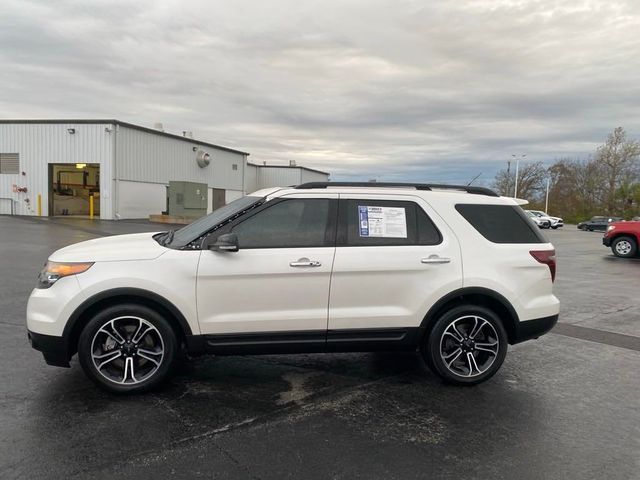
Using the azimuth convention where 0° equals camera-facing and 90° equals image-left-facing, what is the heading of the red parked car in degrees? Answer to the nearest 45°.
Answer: approximately 90°

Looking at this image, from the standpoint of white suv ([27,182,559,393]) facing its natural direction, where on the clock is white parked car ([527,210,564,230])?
The white parked car is roughly at 4 o'clock from the white suv.

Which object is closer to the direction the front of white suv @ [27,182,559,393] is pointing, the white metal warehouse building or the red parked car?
the white metal warehouse building

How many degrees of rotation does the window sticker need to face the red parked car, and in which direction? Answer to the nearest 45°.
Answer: approximately 135° to its left

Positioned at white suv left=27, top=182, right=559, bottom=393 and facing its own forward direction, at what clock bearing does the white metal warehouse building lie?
The white metal warehouse building is roughly at 2 o'clock from the white suv.

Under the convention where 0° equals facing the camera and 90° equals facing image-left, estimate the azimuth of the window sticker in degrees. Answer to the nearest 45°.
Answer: approximately 0°

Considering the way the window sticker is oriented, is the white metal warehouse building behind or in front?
behind

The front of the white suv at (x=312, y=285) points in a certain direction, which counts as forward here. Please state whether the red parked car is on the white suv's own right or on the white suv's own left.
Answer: on the white suv's own right

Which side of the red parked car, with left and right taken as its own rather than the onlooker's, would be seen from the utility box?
front

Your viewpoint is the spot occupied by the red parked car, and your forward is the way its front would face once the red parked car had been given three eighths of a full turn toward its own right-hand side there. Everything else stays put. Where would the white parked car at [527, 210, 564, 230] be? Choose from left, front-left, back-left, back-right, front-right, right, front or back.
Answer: front-left

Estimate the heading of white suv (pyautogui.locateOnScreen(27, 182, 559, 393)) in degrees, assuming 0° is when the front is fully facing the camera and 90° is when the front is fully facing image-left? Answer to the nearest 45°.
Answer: approximately 90°
